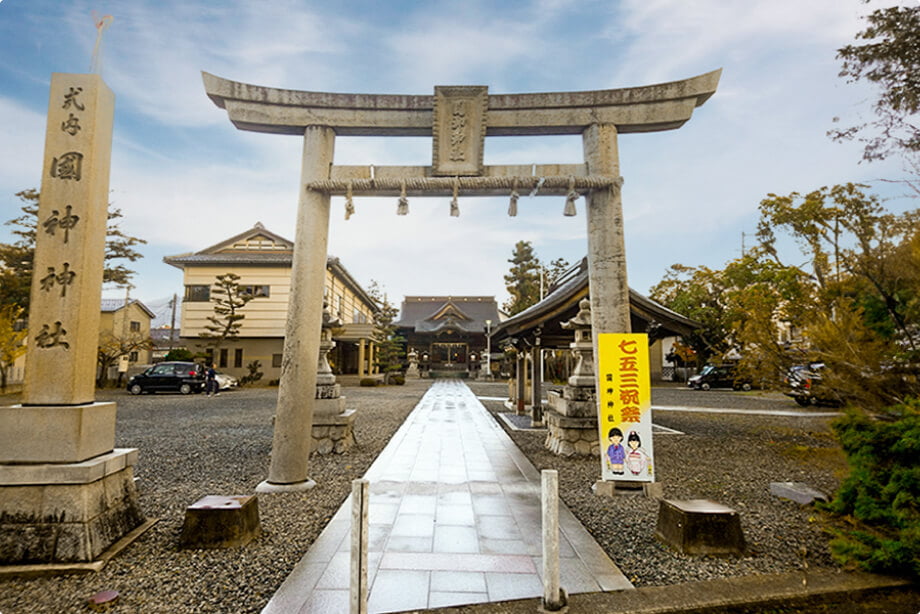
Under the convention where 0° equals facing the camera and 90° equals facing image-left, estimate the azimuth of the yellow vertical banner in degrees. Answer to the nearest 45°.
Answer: approximately 0°

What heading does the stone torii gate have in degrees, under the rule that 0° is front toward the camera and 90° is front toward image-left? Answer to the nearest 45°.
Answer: approximately 0°

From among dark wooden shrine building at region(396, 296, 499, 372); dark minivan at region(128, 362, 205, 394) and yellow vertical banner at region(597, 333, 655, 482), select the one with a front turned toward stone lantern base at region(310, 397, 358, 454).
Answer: the dark wooden shrine building

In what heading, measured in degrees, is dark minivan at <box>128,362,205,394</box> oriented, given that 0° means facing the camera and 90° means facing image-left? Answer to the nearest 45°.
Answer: approximately 90°

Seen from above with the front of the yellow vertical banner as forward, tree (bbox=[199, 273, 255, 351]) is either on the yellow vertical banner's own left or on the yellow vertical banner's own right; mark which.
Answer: on the yellow vertical banner's own right

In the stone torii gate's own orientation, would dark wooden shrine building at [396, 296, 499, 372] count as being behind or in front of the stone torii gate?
behind

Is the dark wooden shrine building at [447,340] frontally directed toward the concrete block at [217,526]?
yes

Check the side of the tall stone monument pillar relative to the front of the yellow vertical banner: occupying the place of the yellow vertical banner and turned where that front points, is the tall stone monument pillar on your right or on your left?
on your right

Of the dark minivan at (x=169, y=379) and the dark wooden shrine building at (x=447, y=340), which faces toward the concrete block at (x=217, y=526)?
the dark wooden shrine building

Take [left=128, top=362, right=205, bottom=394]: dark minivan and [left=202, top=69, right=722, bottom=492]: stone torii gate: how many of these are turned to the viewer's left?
1

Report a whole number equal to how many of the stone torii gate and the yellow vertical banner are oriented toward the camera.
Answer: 2
